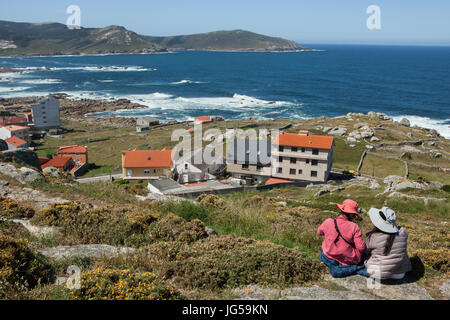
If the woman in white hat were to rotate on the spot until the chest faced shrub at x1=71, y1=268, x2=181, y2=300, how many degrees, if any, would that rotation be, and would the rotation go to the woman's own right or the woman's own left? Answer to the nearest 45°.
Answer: approximately 135° to the woman's own left

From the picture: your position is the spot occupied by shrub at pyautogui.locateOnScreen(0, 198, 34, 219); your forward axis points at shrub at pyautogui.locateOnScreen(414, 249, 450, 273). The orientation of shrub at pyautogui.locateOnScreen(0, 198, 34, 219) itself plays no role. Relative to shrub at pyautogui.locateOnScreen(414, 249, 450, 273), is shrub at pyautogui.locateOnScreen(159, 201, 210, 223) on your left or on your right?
left

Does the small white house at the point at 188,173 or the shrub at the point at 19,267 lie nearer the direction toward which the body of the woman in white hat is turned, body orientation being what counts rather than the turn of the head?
the small white house

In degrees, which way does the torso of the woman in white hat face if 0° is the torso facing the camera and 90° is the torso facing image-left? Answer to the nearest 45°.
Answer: approximately 180°

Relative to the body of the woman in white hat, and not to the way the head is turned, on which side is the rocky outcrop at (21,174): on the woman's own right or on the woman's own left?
on the woman's own left
